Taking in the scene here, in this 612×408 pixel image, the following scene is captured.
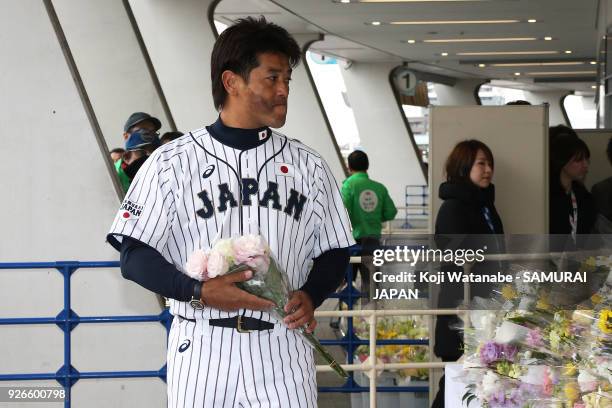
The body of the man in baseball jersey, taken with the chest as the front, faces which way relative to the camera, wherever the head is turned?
toward the camera

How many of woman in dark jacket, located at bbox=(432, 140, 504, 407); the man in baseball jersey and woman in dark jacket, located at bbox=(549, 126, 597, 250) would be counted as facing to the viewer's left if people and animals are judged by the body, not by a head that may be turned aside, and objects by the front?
0

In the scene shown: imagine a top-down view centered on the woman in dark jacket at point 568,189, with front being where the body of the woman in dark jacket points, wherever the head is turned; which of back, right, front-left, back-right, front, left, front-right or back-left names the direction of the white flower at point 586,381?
front-right

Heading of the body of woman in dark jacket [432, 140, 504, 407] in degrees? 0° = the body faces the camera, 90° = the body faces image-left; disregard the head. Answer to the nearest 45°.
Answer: approximately 315°

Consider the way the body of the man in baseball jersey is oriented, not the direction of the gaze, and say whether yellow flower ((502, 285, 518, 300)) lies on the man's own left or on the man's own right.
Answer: on the man's own left

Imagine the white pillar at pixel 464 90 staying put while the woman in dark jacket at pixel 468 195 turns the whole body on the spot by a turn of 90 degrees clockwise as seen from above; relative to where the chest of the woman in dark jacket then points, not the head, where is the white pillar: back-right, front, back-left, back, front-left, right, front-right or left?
back-right

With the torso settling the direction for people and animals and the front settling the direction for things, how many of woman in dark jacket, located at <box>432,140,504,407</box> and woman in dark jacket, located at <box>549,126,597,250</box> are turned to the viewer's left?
0

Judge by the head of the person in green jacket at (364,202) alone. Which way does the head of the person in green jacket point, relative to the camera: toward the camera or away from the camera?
away from the camera

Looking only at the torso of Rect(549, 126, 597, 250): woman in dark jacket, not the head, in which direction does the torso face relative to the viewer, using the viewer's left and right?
facing the viewer and to the right of the viewer

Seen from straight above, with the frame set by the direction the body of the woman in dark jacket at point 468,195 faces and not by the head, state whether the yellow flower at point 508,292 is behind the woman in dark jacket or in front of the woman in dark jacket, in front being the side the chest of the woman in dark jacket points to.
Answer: in front

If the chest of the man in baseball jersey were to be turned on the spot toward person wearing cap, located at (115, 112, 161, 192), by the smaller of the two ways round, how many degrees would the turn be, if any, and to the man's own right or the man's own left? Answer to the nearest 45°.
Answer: approximately 180°

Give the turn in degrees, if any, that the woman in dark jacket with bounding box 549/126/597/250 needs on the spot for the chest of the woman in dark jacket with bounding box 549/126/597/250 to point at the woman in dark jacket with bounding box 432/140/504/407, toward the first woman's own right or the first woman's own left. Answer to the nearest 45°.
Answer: approximately 90° to the first woman's own right
